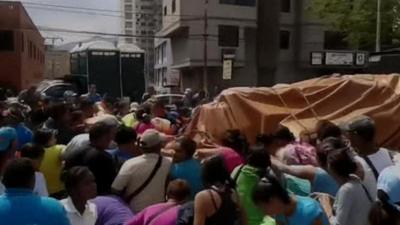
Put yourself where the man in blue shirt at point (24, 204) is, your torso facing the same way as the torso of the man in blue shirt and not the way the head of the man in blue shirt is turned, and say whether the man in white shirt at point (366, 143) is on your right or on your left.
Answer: on your right

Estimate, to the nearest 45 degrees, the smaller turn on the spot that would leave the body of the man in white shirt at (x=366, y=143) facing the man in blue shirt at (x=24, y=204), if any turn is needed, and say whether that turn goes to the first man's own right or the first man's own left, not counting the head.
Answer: approximately 90° to the first man's own left

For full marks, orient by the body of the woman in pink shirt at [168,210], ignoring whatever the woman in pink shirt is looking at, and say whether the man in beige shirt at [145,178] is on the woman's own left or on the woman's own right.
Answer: on the woman's own left

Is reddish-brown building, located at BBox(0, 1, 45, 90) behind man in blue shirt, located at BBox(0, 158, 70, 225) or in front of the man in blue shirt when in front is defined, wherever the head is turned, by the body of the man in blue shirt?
in front

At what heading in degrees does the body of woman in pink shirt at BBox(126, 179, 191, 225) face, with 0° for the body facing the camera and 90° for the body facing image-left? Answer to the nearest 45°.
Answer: approximately 225°

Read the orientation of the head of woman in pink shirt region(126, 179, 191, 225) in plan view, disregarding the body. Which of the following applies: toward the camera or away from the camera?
away from the camera

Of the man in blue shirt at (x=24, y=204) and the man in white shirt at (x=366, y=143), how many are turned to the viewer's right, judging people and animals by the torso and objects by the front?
0

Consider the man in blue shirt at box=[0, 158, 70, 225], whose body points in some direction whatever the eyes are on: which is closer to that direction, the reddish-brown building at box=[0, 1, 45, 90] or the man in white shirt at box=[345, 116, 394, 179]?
the reddish-brown building

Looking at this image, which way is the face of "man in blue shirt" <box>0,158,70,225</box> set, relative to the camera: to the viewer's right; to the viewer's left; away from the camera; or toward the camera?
away from the camera

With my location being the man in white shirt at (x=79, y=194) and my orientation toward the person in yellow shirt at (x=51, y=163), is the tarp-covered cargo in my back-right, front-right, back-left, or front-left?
front-right

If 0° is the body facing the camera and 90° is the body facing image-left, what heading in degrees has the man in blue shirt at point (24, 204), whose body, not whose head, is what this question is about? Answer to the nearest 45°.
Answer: approximately 180°

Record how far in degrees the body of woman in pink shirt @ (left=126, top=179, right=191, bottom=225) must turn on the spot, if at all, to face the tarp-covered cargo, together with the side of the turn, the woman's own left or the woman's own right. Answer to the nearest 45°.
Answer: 0° — they already face it

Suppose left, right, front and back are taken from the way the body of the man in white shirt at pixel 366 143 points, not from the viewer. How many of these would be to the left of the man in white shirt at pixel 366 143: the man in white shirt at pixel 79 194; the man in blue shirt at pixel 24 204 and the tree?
2

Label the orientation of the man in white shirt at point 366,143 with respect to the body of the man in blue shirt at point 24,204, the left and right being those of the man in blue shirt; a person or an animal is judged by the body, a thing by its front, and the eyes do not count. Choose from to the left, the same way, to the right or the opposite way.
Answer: the same way

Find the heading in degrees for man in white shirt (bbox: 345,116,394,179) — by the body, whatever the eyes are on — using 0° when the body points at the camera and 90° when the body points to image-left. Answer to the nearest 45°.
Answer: approximately 135°

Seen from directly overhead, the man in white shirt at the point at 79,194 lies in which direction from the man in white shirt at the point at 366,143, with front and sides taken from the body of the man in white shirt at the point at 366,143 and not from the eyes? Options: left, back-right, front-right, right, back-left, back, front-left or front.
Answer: left
